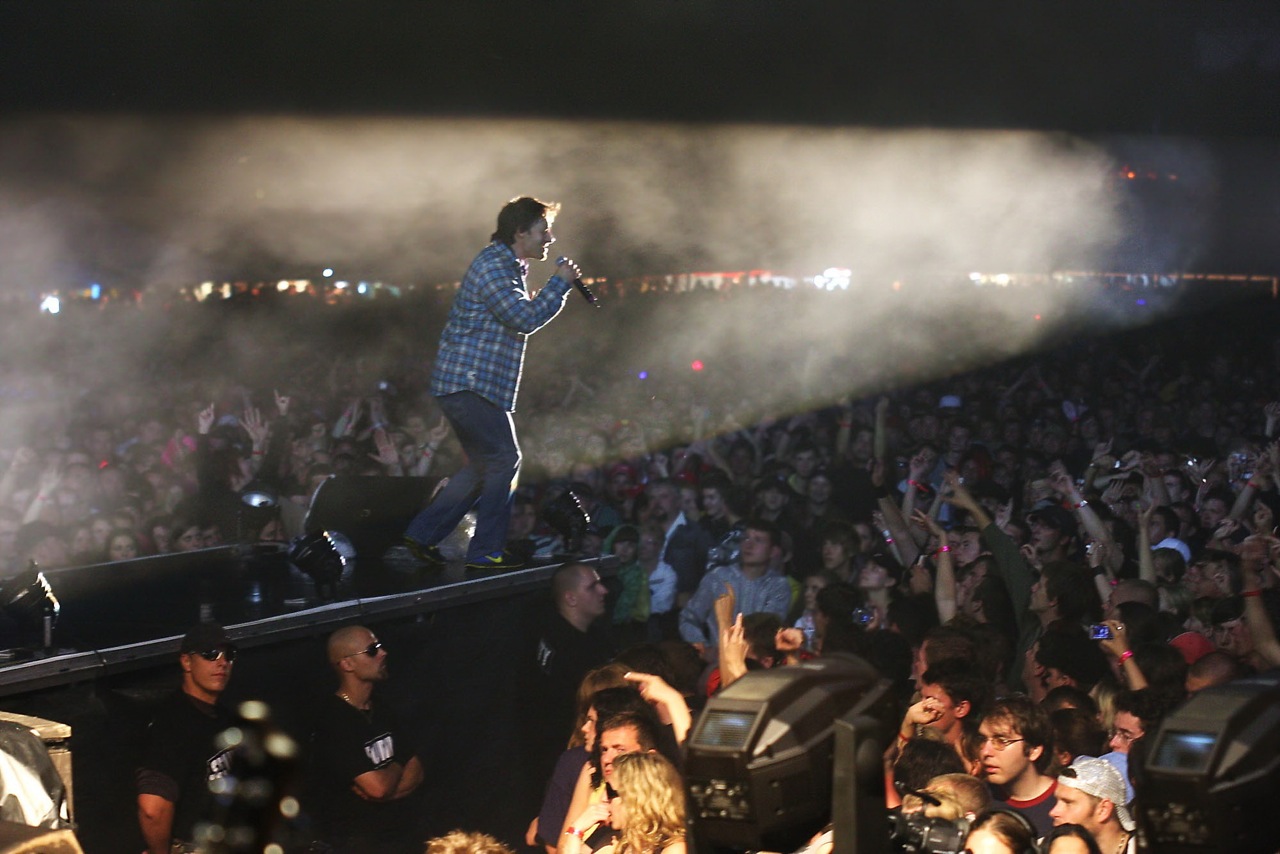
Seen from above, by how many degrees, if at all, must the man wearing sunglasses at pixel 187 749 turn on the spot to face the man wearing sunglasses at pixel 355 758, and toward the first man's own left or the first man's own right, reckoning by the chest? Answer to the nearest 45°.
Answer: approximately 90° to the first man's own left

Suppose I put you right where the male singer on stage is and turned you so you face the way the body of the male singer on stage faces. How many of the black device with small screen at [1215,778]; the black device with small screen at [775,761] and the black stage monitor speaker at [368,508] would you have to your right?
2

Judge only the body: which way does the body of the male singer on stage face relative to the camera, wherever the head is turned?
to the viewer's right

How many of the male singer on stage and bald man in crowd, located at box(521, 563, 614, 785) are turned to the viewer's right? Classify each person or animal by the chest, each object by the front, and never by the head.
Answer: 2

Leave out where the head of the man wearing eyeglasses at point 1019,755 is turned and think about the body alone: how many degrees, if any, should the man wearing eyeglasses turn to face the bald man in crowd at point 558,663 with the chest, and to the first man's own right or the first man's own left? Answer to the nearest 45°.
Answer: approximately 90° to the first man's own right

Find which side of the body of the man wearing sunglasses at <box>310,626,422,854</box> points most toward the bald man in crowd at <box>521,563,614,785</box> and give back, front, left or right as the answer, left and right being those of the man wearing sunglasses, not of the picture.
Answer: left

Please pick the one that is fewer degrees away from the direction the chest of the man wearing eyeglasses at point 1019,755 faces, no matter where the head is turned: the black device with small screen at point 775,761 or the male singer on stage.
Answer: the black device with small screen

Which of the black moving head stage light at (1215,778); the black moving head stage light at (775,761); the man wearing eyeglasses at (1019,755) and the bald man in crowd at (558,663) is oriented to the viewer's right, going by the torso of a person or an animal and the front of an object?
the bald man in crowd

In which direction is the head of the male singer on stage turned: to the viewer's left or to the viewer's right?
to the viewer's right

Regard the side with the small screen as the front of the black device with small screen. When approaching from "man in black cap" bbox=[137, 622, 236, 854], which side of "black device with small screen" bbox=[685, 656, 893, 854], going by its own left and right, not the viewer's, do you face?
right
